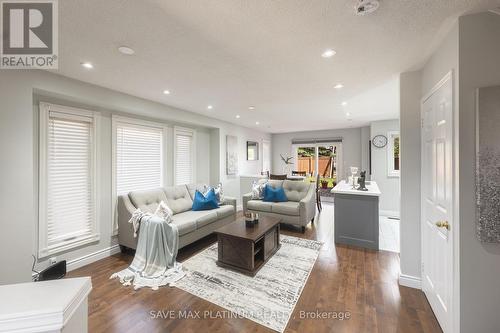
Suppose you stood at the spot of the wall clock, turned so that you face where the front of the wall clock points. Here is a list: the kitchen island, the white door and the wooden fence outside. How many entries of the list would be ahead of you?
2

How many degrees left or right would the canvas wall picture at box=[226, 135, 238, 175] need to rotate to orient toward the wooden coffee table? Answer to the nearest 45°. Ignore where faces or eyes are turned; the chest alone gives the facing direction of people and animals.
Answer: approximately 45° to its right

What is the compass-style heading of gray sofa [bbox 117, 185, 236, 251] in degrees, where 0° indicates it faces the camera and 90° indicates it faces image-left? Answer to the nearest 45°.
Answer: approximately 315°

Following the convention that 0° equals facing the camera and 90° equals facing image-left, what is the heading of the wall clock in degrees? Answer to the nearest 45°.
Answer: approximately 0°

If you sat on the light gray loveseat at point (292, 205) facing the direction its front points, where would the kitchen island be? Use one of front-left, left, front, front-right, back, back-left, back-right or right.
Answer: left

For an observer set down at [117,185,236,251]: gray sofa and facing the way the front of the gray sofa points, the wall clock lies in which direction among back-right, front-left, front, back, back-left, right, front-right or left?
front-left

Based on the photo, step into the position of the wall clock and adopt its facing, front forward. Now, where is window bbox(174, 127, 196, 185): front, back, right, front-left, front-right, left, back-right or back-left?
front-right

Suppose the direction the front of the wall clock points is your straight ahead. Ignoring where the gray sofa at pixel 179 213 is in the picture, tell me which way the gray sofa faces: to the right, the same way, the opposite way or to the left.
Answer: to the left

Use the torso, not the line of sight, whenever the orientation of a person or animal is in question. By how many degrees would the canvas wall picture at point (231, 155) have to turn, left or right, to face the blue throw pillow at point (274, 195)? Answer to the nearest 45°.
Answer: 0° — it already faces it

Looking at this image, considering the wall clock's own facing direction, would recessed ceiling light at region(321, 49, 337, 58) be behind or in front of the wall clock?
in front
